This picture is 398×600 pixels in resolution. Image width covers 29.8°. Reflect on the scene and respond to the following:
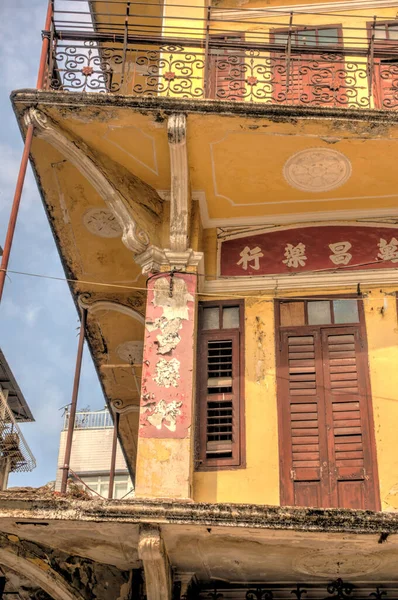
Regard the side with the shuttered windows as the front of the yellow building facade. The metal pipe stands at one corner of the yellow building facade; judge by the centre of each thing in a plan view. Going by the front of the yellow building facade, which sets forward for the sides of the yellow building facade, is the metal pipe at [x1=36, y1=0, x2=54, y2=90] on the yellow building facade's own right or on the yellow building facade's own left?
on the yellow building facade's own right

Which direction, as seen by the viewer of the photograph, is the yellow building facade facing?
facing the viewer

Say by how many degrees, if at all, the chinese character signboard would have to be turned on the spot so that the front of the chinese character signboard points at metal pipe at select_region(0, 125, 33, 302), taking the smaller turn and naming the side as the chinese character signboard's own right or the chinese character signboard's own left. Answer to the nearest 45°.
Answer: approximately 45° to the chinese character signboard's own right

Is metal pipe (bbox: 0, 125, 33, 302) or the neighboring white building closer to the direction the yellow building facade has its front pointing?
the metal pipe

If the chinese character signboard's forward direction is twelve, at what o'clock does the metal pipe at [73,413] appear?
The metal pipe is roughly at 3 o'clock from the chinese character signboard.

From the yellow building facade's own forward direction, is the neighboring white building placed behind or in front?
behind

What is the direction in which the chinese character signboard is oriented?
toward the camera

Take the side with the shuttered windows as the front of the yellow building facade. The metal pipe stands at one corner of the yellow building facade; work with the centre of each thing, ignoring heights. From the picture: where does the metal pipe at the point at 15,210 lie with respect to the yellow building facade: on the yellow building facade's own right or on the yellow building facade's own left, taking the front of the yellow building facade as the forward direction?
on the yellow building facade's own right
